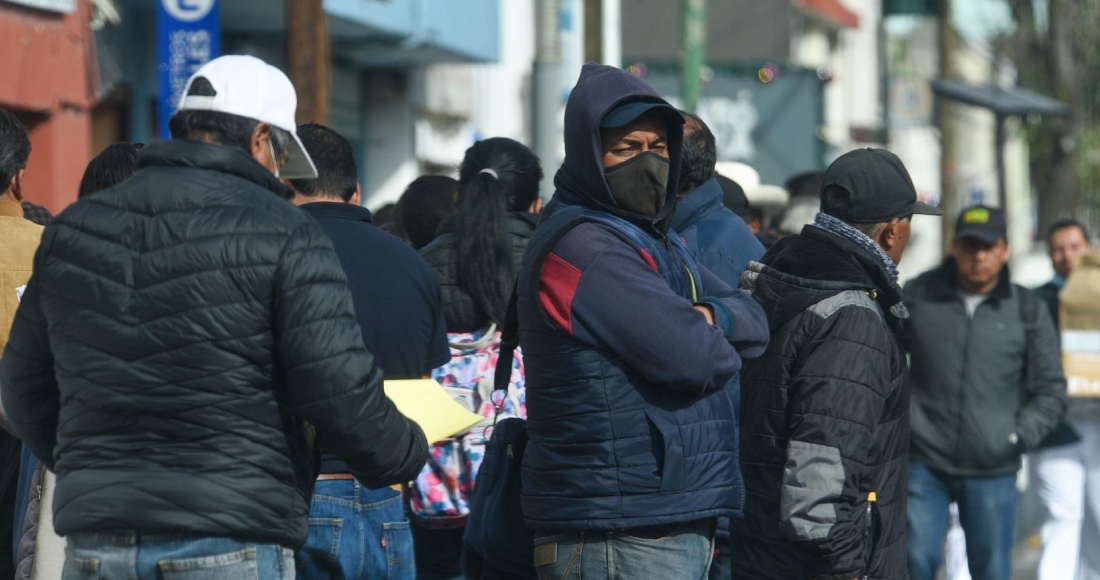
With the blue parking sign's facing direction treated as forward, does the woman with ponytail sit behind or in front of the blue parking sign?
in front

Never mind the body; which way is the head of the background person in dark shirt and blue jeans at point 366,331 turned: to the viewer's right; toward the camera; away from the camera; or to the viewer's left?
away from the camera

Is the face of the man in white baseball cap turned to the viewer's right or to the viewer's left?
to the viewer's right

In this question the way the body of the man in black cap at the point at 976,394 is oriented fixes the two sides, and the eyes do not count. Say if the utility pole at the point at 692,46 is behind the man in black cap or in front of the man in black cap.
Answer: behind

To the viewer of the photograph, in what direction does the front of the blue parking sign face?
facing the viewer

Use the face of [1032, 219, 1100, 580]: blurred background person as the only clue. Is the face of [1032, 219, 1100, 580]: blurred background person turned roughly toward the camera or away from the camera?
toward the camera

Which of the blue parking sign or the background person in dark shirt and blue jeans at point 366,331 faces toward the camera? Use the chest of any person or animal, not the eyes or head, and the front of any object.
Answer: the blue parking sign

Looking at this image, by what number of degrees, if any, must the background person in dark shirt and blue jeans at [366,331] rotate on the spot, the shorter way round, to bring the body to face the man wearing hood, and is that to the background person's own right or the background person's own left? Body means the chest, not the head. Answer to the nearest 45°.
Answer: approximately 135° to the background person's own right

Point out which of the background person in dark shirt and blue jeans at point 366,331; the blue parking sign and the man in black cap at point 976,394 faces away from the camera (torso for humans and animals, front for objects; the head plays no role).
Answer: the background person in dark shirt and blue jeans

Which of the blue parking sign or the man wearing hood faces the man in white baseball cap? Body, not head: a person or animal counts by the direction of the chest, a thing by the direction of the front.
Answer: the blue parking sign

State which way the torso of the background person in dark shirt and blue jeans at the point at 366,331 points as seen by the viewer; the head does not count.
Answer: away from the camera

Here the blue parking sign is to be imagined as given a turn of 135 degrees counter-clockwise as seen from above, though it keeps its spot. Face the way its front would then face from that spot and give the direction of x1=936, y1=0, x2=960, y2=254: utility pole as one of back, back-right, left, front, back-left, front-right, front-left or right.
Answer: front

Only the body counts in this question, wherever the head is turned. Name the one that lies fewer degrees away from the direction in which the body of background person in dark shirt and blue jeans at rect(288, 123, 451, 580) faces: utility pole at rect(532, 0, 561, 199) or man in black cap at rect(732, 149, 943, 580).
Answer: the utility pole

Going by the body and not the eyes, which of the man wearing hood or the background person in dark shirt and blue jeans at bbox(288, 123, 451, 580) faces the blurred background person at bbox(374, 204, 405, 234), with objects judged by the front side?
the background person in dark shirt and blue jeans at bbox(288, 123, 451, 580)
